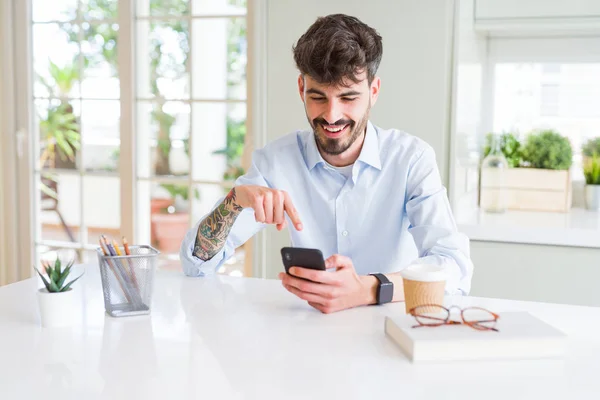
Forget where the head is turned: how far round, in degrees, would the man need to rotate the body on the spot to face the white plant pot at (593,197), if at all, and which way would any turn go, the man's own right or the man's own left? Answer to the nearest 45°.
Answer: approximately 135° to the man's own left

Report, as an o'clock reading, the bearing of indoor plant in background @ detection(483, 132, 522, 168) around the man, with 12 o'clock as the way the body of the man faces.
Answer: The indoor plant in background is roughly at 7 o'clock from the man.

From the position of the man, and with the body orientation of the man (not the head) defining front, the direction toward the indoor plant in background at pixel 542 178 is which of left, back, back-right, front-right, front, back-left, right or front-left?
back-left

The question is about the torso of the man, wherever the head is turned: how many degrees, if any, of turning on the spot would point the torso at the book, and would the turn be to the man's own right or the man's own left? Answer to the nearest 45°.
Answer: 0° — they already face it

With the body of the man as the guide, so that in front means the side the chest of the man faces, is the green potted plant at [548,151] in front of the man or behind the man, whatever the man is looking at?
behind

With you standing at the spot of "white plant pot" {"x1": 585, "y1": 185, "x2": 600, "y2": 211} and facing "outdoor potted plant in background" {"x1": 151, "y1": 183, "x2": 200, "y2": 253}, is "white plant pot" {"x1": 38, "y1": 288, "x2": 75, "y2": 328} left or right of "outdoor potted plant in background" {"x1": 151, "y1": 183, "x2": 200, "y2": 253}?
left

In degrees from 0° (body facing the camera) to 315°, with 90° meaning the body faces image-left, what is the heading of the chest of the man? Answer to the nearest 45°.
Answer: approximately 0°

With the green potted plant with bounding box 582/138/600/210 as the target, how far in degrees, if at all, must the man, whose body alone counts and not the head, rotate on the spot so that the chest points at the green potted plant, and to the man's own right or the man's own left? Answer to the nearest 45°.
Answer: approximately 135° to the man's own left

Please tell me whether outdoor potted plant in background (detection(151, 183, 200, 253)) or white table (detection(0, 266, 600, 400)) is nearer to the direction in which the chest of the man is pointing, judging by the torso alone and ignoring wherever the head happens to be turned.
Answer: the white table

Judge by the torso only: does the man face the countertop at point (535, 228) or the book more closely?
the book

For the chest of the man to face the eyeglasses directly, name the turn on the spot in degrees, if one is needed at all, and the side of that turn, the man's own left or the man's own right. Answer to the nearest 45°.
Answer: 0° — they already face it

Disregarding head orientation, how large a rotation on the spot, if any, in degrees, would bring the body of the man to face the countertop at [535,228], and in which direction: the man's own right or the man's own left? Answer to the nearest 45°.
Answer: approximately 135° to the man's own left
